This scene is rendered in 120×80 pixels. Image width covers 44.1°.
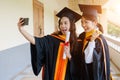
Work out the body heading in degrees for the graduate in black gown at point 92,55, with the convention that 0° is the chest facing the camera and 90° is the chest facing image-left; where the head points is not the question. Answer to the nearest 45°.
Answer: approximately 45°

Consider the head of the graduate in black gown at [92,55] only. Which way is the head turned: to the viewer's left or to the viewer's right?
to the viewer's left
